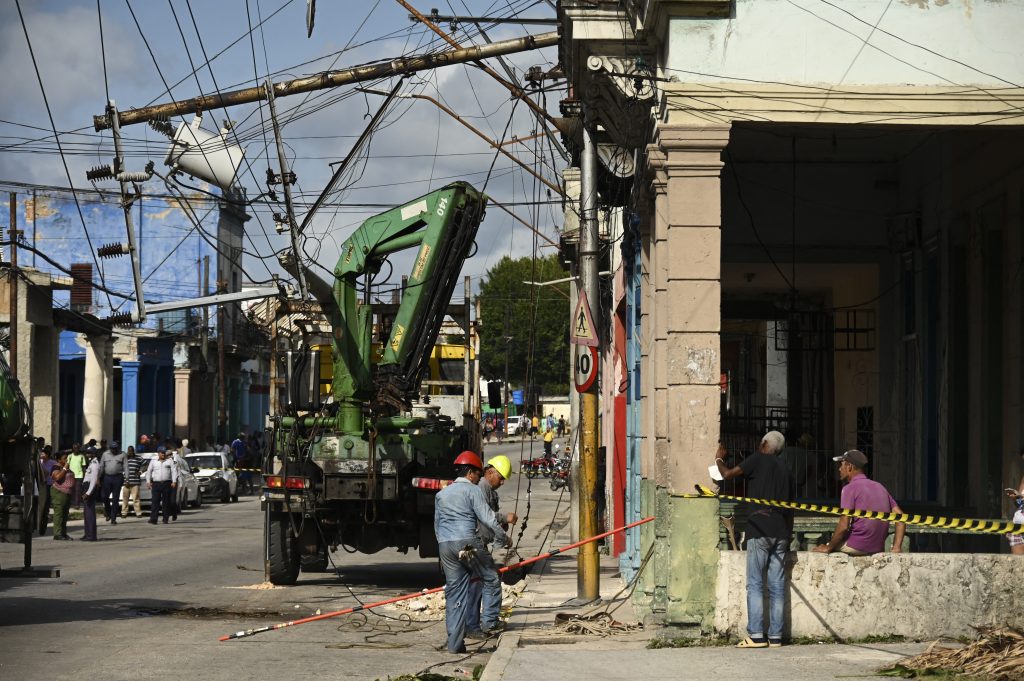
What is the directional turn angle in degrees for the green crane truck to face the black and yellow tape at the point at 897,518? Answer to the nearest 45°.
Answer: approximately 135° to its right

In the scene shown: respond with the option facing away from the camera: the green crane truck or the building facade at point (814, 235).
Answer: the green crane truck

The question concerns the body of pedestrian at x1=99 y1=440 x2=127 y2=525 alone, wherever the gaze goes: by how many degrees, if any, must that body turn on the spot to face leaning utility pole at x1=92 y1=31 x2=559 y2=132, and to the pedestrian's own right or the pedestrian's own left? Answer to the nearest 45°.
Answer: approximately 45° to the pedestrian's own left

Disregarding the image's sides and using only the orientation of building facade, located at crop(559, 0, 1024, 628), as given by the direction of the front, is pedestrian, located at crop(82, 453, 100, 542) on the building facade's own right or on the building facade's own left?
on the building facade's own right

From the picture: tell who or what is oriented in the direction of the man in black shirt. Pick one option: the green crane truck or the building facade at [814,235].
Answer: the building facade

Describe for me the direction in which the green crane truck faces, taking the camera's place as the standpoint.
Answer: facing away from the viewer

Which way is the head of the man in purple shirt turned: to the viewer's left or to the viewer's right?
to the viewer's left

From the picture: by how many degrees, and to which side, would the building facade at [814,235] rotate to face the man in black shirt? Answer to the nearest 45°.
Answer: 0° — it already faces them

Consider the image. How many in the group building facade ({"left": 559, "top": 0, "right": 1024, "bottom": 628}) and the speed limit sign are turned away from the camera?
0
